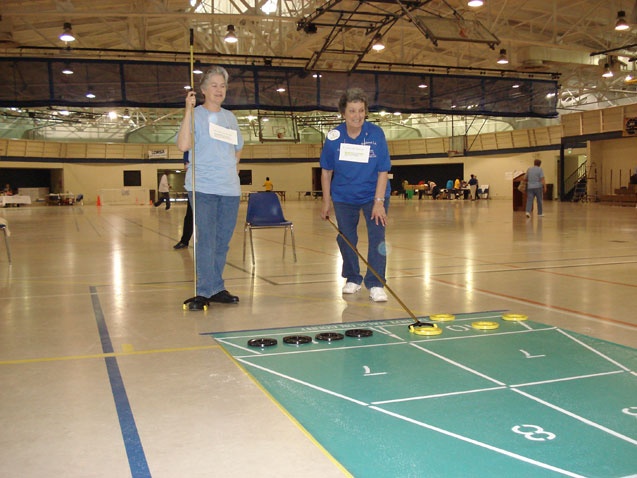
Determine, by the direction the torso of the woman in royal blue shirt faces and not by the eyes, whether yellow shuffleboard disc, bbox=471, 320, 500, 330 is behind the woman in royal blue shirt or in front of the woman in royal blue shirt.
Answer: in front

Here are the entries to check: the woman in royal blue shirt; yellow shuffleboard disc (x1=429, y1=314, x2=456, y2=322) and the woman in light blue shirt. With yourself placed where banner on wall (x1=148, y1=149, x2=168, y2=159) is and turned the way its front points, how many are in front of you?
3

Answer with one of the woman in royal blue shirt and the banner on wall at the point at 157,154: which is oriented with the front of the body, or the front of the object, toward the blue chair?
the banner on wall

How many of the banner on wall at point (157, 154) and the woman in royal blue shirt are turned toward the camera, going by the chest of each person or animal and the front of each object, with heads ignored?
2

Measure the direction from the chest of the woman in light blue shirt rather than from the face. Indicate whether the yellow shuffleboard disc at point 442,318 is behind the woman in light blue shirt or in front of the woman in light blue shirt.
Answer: in front

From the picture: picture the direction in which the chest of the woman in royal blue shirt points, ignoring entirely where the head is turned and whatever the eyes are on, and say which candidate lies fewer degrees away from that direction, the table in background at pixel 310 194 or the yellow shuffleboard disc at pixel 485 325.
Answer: the yellow shuffleboard disc

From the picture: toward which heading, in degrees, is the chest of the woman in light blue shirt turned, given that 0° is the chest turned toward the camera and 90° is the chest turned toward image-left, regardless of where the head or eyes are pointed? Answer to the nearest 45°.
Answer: approximately 315°

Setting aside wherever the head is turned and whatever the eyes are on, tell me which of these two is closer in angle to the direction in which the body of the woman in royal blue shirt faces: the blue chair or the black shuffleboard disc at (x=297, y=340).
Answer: the black shuffleboard disc

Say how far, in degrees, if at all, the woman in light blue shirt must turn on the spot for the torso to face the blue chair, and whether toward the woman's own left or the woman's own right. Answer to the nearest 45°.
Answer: approximately 135° to the woman's own left

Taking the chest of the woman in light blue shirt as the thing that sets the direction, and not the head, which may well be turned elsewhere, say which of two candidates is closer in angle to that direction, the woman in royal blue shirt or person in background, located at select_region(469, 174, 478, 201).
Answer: the woman in royal blue shirt

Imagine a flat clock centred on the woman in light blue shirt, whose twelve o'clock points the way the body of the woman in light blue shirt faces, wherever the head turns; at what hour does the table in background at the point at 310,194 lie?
The table in background is roughly at 8 o'clock from the woman in light blue shirt.
